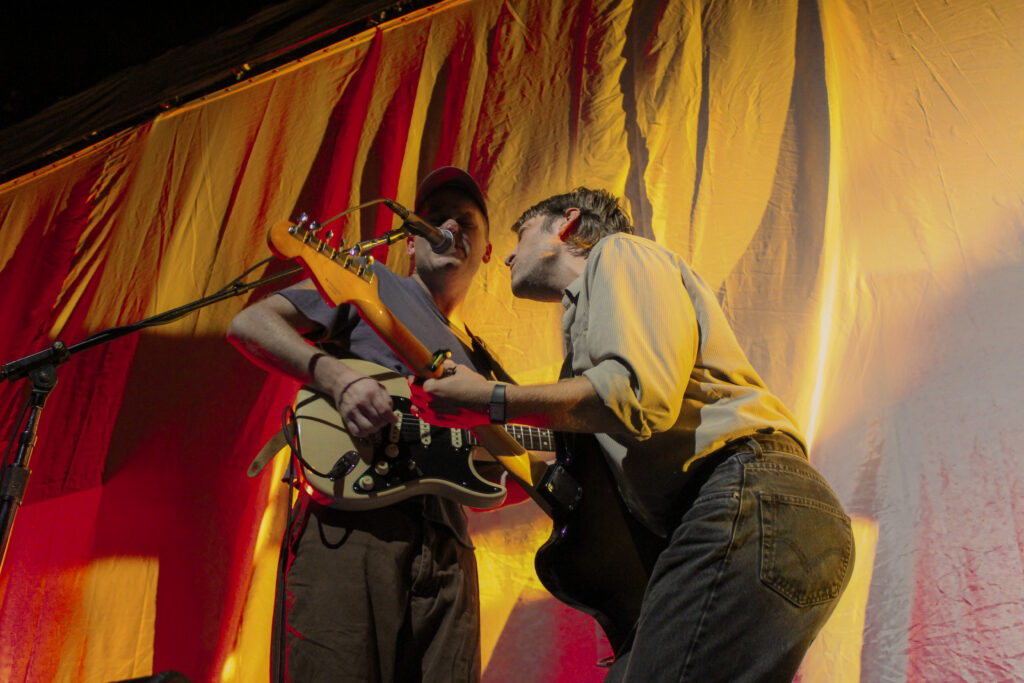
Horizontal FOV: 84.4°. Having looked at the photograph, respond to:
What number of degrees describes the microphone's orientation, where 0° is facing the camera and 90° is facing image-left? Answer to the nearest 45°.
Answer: approximately 270°
